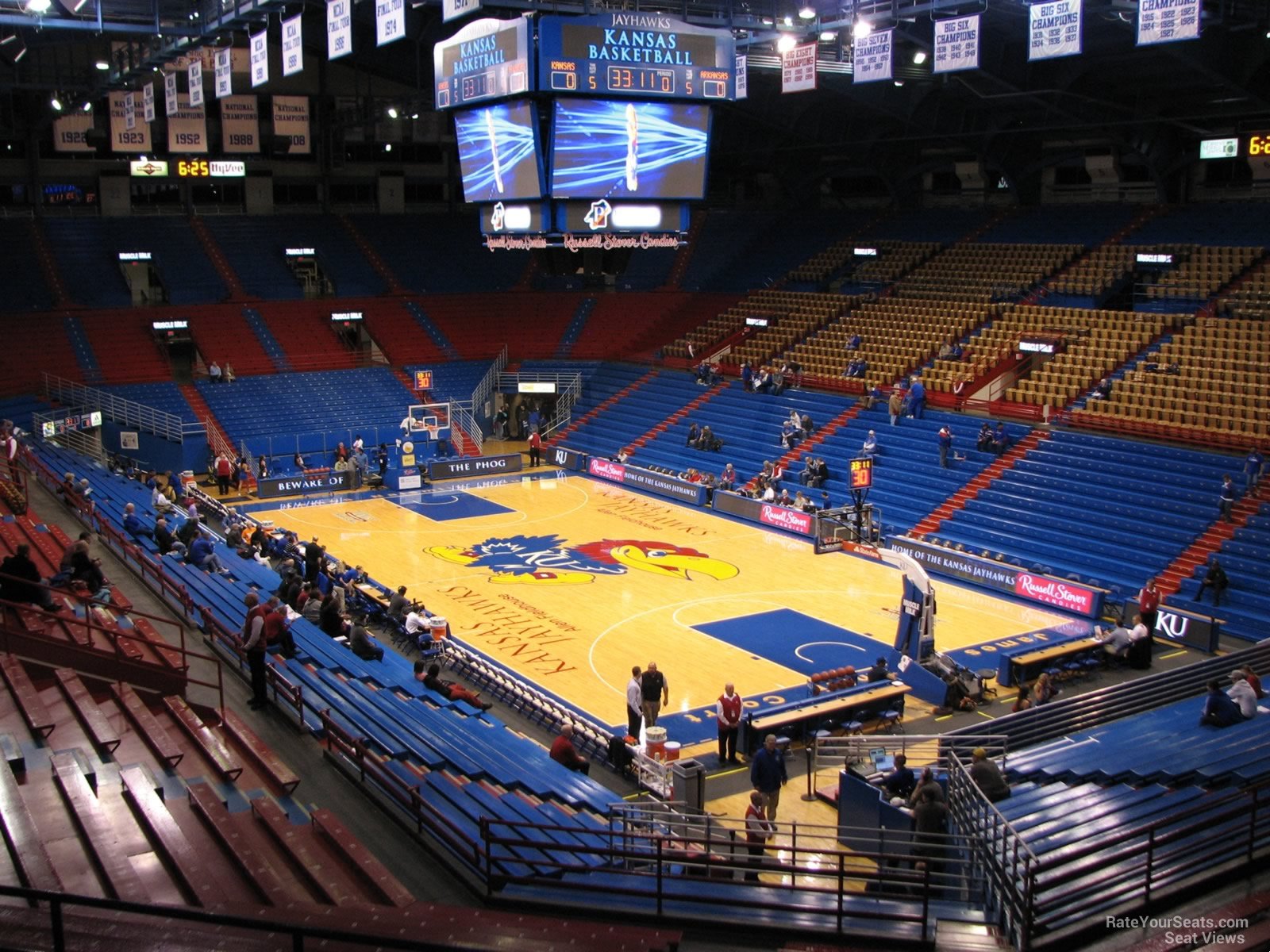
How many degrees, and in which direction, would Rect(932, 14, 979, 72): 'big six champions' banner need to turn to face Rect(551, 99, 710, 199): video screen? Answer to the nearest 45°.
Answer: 0° — it already faces it

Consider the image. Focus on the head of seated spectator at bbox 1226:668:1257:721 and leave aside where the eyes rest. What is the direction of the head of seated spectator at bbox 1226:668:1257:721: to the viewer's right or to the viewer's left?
to the viewer's left

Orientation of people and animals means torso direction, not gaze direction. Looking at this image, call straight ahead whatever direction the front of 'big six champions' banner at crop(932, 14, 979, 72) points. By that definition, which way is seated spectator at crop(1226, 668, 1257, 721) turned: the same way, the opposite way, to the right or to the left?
to the right

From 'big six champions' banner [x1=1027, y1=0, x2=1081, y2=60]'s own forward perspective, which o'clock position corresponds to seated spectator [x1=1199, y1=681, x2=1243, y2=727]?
The seated spectator is roughly at 10 o'clock from the 'big six champions' banner.

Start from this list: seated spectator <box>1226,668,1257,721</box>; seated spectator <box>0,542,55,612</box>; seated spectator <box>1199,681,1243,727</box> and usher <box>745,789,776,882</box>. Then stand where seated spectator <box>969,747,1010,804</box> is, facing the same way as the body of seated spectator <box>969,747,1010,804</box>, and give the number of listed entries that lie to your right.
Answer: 2

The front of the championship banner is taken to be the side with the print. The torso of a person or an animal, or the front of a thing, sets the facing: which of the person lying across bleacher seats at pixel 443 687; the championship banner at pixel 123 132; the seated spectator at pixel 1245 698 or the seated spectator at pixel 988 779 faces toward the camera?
the championship banner

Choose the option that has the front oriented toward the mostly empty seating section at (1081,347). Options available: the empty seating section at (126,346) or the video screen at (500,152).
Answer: the empty seating section at (126,346)

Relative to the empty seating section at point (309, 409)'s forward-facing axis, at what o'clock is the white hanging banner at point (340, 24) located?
The white hanging banner is roughly at 12 o'clock from the empty seating section.

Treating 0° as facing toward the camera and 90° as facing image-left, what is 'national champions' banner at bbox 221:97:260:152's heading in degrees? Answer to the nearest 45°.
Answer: approximately 0°
